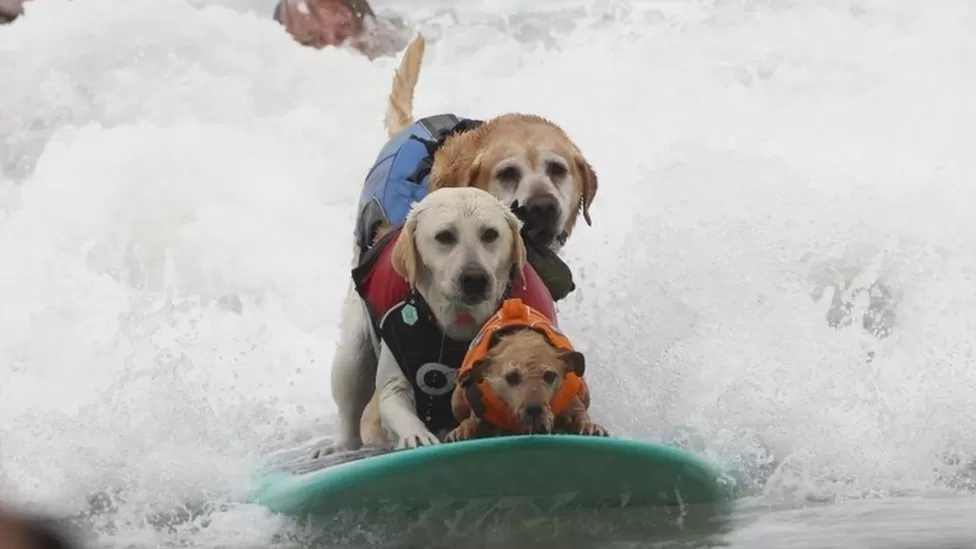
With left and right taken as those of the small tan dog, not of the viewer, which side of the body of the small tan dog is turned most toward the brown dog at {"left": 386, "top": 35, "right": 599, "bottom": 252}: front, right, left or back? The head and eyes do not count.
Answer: back

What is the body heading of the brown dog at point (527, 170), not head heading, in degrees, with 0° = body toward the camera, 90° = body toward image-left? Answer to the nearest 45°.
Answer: approximately 315°

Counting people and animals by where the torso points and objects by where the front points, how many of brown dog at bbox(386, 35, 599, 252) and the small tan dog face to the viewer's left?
0

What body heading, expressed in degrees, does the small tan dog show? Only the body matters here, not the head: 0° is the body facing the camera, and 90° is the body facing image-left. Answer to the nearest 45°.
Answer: approximately 0°

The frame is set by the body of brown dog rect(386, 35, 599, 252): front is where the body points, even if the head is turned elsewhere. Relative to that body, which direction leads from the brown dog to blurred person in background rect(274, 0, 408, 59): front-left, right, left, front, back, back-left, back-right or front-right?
back-left

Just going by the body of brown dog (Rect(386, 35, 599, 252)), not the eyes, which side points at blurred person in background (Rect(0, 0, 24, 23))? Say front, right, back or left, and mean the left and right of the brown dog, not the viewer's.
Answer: back

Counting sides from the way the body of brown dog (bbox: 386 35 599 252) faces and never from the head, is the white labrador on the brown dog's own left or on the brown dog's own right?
on the brown dog's own right

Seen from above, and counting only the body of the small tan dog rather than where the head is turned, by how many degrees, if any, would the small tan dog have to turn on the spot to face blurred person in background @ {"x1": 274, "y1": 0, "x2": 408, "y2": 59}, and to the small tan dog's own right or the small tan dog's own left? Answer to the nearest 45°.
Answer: approximately 180°
